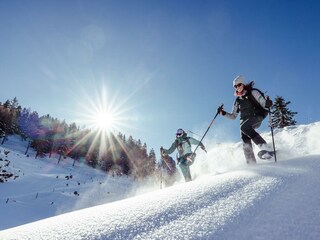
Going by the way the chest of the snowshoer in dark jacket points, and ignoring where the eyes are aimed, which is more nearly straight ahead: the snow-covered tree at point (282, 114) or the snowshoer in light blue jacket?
the snowshoer in light blue jacket

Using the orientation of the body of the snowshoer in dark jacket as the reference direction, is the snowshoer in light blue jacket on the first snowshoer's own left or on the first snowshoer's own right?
on the first snowshoer's own right

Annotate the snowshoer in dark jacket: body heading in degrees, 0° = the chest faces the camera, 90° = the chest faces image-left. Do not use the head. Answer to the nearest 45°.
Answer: approximately 45°
